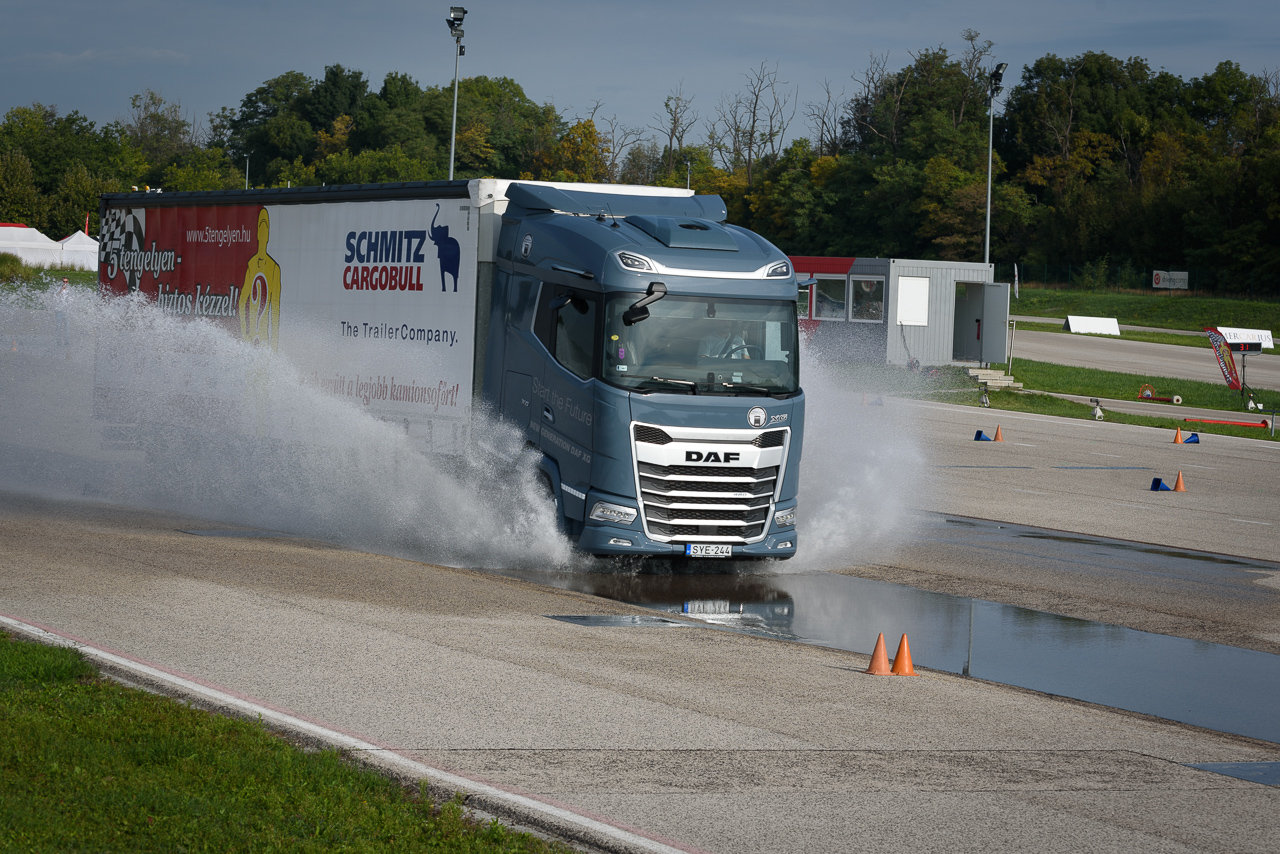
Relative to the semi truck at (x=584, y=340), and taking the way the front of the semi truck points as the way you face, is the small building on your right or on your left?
on your left

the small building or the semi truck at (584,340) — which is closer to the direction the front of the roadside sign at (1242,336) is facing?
the semi truck

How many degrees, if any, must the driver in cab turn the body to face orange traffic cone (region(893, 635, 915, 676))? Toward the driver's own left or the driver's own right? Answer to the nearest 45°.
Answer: approximately 45° to the driver's own right

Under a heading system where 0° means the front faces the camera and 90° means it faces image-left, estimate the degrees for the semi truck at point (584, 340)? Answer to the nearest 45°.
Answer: approximately 315°

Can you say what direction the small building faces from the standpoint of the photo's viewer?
facing the viewer

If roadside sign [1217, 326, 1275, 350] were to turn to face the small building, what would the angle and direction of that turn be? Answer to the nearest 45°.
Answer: approximately 90° to its right

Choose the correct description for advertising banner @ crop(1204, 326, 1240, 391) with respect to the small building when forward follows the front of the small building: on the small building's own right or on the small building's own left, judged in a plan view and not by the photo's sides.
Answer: on the small building's own left

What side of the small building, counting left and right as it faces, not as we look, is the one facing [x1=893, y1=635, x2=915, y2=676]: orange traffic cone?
front

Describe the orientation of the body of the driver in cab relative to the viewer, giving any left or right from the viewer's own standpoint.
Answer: facing the viewer and to the right of the viewer

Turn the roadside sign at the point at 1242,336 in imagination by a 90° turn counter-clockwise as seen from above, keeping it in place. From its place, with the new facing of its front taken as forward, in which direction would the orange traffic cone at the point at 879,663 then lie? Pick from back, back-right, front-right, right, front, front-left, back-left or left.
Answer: right

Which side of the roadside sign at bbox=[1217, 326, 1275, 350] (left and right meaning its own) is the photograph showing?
front

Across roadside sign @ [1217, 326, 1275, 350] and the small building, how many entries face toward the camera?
2

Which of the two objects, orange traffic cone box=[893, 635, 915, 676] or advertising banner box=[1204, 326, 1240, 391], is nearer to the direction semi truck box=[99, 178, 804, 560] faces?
the orange traffic cone

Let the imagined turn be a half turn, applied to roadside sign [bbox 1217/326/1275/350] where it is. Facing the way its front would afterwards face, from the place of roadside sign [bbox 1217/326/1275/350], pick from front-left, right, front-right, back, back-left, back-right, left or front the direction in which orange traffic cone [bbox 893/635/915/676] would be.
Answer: back

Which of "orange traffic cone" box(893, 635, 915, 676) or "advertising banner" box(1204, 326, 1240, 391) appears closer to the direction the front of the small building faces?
the orange traffic cone
